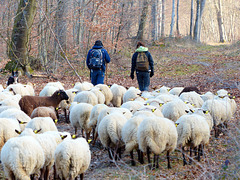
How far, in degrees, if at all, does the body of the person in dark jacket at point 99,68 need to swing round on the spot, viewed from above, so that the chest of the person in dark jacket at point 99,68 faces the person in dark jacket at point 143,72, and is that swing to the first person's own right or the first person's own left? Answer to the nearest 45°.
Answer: approximately 90° to the first person's own right

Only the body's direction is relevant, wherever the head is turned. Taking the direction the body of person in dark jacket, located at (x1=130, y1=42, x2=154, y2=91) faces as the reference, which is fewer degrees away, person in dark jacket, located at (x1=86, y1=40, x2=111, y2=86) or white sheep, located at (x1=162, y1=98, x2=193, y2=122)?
the person in dark jacket

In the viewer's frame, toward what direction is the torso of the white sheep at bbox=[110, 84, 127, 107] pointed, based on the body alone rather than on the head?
away from the camera

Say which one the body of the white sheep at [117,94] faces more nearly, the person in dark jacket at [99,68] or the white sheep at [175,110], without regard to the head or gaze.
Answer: the person in dark jacket

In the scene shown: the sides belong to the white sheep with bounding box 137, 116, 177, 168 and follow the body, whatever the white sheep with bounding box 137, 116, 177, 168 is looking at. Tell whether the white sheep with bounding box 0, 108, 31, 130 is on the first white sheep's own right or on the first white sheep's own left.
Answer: on the first white sheep's own left

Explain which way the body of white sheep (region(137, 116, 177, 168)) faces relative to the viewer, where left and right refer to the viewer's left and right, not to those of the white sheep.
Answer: facing away from the viewer

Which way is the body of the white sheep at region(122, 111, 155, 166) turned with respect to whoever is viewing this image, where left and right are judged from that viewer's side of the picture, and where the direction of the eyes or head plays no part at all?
facing away from the viewer and to the right of the viewer

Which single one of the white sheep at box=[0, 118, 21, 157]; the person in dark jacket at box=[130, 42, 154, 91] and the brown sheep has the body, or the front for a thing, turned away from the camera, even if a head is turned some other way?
the person in dark jacket

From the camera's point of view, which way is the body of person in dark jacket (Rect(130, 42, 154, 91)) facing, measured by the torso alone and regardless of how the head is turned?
away from the camera

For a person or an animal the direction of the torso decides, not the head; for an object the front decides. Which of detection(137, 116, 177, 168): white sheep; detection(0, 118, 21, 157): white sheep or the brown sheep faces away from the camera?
detection(137, 116, 177, 168): white sheep

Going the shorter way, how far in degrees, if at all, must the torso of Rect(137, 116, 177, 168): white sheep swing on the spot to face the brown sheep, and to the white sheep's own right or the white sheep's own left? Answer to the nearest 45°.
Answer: approximately 45° to the white sheep's own left
